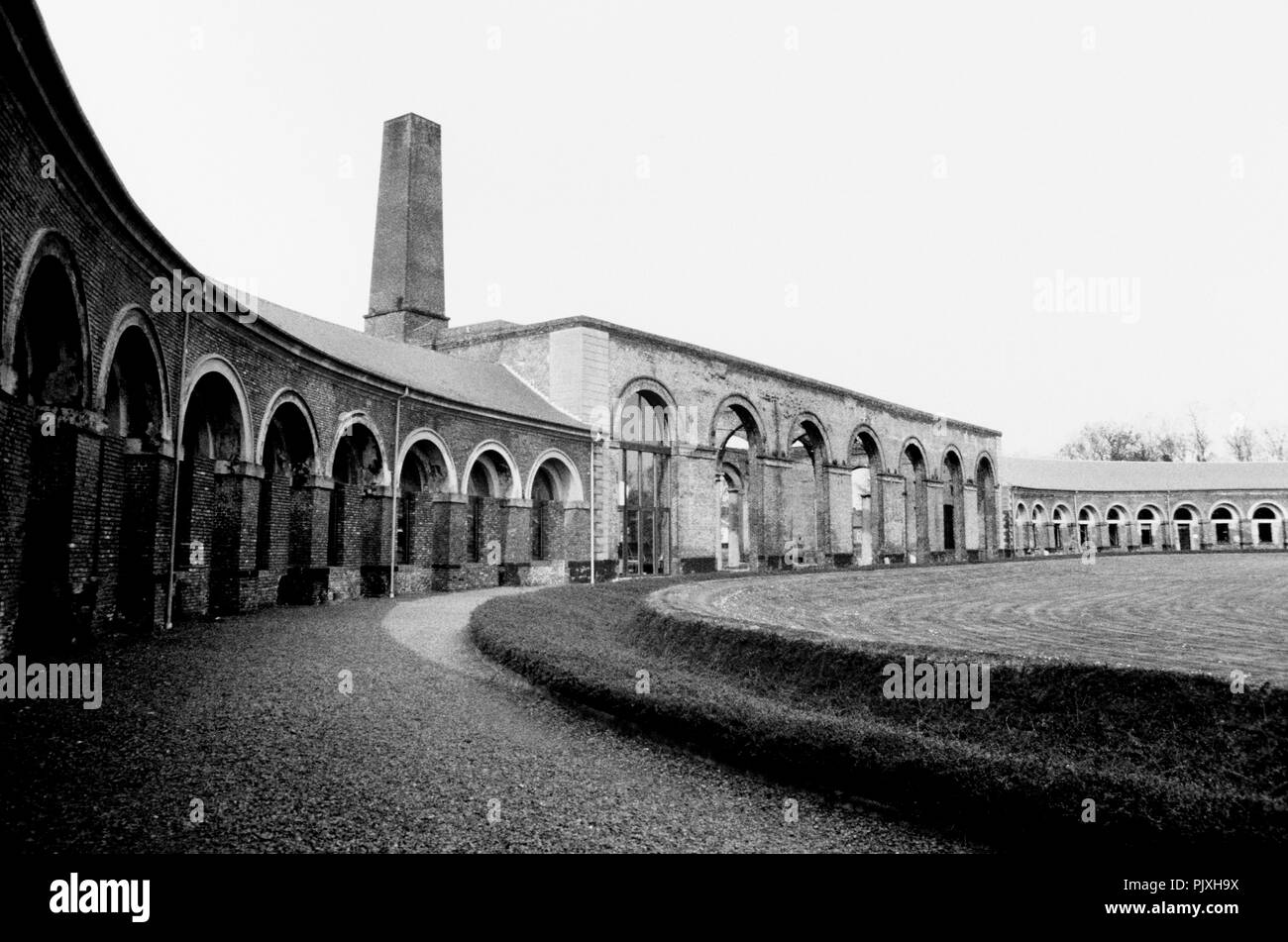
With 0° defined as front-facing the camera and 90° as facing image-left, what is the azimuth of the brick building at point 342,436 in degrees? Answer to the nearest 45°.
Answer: approximately 315°
